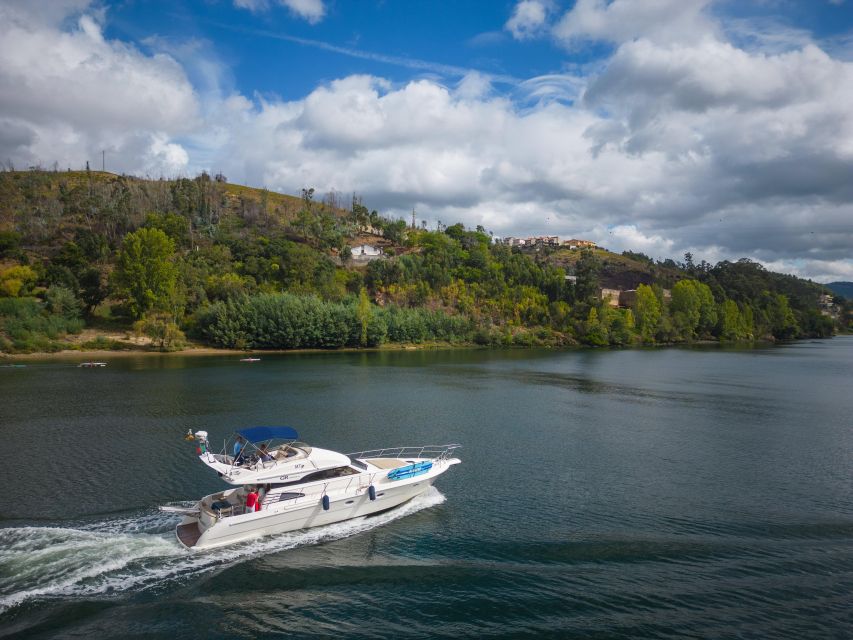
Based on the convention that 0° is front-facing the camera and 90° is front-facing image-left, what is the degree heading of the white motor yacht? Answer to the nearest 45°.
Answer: approximately 225°
